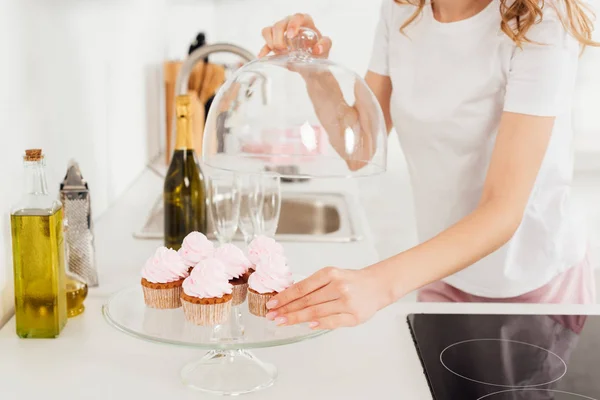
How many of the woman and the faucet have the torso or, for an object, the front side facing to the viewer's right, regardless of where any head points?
1

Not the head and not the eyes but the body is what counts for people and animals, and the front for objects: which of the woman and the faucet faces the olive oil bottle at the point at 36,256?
the woman

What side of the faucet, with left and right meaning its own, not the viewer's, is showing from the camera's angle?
right

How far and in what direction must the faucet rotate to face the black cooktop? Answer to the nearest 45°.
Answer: approximately 45° to its right

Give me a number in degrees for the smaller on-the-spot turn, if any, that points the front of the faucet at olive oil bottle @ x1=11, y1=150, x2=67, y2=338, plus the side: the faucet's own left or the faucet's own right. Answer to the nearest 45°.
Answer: approximately 90° to the faucet's own right

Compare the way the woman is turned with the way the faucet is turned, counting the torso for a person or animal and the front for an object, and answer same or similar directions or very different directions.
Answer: very different directions
